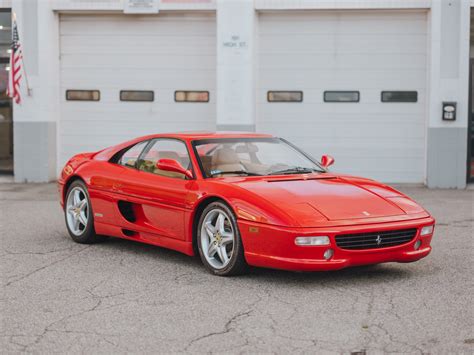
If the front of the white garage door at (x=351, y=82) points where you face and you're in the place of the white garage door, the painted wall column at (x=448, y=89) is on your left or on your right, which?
on your left

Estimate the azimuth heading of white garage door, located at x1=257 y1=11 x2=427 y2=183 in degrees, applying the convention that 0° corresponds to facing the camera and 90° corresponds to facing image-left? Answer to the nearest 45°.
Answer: approximately 0°

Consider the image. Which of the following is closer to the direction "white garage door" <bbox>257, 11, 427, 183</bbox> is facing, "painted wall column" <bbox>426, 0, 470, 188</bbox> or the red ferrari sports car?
the red ferrari sports car

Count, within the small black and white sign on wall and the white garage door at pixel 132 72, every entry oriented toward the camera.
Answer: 2

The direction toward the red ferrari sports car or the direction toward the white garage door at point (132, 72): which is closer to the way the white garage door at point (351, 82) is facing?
the red ferrari sports car

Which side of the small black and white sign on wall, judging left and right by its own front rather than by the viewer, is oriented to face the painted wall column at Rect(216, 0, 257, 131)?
right

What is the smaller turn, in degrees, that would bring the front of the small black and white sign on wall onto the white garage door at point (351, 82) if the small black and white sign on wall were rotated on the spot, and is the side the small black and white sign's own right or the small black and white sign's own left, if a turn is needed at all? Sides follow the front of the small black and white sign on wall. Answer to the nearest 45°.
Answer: approximately 90° to the small black and white sign's own right

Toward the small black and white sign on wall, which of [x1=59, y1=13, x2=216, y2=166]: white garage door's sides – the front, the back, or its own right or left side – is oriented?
left

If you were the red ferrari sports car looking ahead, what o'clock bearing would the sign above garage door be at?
The sign above garage door is roughly at 7 o'clock from the red ferrari sports car.
